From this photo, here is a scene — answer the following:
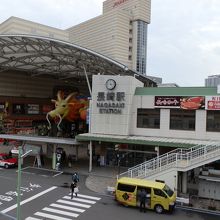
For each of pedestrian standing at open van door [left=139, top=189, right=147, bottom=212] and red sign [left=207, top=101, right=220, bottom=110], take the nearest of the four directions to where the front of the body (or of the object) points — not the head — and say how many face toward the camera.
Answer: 1

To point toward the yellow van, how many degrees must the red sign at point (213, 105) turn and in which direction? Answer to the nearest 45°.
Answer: approximately 45° to its right

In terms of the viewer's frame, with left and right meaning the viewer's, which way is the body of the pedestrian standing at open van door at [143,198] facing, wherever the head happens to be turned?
facing away from the viewer

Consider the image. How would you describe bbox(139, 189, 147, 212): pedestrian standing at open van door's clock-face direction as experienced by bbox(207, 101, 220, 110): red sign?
The pedestrian standing at open van door is roughly at 1 o'clock from the red sign.

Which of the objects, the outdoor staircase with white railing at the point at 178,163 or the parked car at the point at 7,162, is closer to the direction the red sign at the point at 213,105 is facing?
the outdoor staircase with white railing

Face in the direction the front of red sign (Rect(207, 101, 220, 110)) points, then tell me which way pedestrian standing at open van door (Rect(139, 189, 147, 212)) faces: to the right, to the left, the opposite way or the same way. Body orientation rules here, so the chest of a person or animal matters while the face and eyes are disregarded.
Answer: the opposite way

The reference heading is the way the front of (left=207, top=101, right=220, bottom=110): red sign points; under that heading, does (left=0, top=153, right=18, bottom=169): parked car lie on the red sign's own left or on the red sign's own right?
on the red sign's own right
